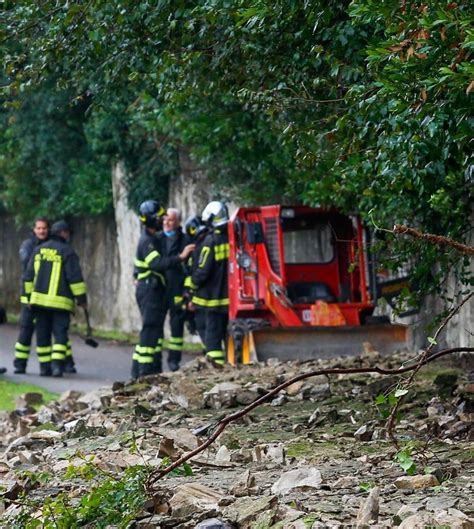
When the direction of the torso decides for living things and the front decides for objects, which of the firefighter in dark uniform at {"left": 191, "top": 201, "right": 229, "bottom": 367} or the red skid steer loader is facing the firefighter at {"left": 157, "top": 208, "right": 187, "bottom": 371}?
the firefighter in dark uniform

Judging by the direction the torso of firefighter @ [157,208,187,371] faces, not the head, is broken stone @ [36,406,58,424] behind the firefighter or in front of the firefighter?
in front

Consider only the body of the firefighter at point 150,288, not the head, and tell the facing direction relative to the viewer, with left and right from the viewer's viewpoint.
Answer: facing to the right of the viewer

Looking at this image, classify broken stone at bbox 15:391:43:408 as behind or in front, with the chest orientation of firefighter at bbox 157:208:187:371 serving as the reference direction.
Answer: in front

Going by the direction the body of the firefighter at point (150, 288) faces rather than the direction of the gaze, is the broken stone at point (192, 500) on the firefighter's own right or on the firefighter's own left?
on the firefighter's own right

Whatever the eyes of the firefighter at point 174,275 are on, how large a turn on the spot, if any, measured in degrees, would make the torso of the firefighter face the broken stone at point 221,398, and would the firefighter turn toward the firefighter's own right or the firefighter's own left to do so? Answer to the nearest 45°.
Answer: approximately 45° to the firefighter's own left

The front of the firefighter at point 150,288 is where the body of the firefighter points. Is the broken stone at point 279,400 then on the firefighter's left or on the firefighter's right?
on the firefighter's right

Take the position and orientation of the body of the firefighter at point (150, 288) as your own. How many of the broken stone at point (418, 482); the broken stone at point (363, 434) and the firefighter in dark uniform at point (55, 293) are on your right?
2

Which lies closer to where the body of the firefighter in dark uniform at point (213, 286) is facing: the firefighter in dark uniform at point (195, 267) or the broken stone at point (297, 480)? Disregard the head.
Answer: the firefighter in dark uniform

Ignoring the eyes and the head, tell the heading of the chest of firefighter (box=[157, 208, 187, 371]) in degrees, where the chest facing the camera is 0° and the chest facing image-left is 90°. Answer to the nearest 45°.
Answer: approximately 45°

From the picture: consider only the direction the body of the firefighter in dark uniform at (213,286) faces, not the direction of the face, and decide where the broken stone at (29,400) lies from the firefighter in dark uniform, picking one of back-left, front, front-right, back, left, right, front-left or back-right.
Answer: left
